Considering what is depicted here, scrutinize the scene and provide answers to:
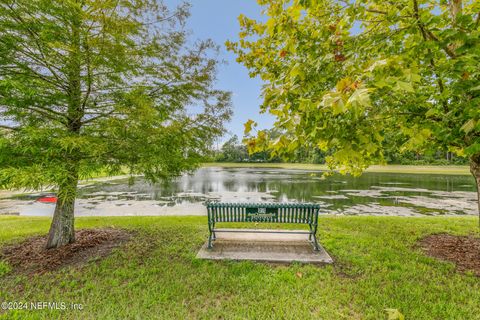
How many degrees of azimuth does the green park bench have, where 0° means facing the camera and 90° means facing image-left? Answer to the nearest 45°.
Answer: approximately 180°

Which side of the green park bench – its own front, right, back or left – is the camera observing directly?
back
